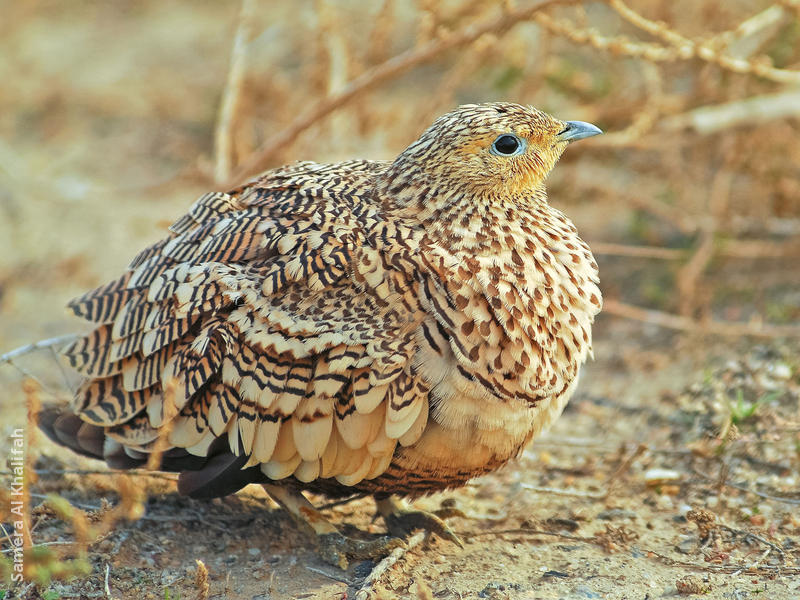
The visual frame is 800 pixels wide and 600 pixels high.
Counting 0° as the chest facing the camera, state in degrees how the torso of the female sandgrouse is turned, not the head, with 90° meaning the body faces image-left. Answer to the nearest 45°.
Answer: approximately 270°

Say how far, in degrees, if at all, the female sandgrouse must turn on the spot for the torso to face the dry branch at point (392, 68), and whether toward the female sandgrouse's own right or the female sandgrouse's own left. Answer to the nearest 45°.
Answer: approximately 90° to the female sandgrouse's own left

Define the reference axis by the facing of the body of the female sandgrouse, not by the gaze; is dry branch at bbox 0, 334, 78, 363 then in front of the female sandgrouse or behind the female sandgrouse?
behind

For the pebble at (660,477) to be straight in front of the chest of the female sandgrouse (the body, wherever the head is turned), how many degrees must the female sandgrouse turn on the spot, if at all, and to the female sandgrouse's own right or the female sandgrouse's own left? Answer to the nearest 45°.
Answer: approximately 45° to the female sandgrouse's own left

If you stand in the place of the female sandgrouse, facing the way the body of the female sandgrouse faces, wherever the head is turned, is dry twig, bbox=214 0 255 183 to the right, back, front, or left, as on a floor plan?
left

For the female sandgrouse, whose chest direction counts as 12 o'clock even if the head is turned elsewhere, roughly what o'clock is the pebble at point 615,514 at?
The pebble is roughly at 11 o'clock from the female sandgrouse.

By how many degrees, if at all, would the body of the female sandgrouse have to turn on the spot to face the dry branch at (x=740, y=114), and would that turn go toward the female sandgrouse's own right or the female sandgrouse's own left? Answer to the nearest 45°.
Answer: approximately 45° to the female sandgrouse's own left
